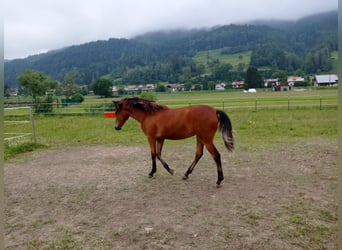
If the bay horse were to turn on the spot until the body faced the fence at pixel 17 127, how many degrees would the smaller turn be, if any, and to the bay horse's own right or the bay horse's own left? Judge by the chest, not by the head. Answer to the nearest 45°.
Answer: approximately 45° to the bay horse's own right

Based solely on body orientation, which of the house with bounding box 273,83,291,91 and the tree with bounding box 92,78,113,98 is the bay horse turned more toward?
the tree

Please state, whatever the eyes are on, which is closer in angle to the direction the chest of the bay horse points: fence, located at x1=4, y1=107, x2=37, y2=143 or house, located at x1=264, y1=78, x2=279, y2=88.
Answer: the fence

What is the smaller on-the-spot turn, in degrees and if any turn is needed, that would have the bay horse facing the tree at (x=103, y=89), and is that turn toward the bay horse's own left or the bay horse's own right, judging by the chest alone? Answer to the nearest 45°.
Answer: approximately 90° to the bay horse's own right

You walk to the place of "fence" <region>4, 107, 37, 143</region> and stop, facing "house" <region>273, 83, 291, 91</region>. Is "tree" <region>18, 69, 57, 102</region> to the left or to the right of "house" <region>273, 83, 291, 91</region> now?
left

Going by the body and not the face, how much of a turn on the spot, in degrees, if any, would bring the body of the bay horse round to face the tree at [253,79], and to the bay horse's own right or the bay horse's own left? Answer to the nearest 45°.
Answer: approximately 90° to the bay horse's own right

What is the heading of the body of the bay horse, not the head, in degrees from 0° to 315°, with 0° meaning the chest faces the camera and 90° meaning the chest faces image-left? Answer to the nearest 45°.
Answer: approximately 90°

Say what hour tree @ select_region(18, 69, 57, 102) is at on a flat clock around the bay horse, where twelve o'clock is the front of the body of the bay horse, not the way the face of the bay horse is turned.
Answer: The tree is roughly at 2 o'clock from the bay horse.
